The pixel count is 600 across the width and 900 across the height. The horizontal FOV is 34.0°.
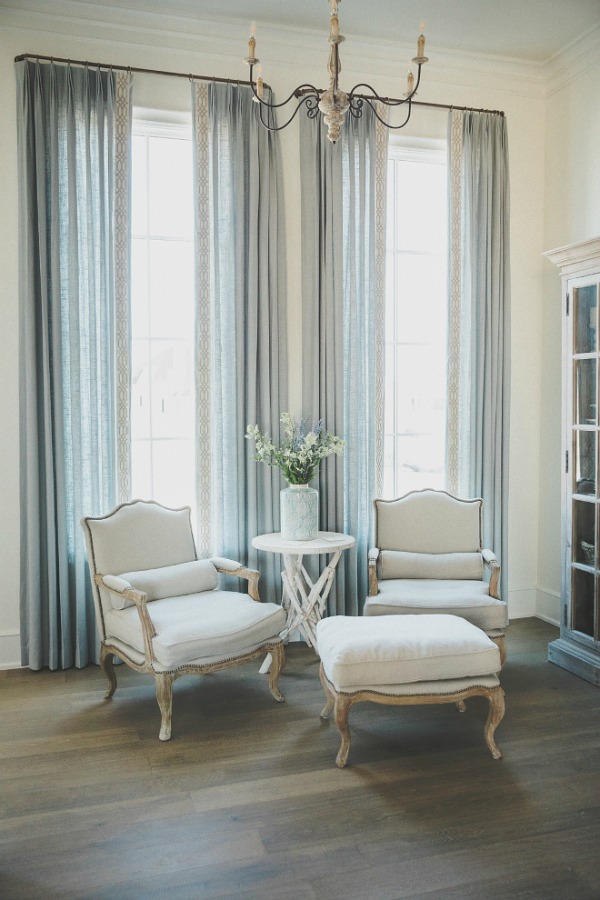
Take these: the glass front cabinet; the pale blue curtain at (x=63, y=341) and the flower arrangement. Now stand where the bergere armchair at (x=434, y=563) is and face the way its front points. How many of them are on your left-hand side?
1

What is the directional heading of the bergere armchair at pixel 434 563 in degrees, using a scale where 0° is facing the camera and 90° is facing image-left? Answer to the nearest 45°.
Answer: approximately 0°

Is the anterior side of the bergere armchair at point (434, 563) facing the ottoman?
yes

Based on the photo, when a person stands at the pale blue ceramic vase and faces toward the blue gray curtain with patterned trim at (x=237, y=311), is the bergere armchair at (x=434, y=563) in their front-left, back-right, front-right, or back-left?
back-right

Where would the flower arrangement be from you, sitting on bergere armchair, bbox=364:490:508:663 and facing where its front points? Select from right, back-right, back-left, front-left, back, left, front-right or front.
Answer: right

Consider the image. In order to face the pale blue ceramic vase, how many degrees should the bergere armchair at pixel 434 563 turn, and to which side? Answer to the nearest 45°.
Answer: approximately 90° to its right

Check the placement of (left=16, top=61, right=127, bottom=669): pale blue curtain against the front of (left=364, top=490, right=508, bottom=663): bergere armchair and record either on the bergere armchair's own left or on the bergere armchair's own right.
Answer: on the bergere armchair's own right

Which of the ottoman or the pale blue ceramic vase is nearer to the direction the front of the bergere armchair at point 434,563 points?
the ottoman

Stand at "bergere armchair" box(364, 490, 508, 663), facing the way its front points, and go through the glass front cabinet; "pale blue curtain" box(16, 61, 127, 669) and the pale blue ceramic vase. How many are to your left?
1
